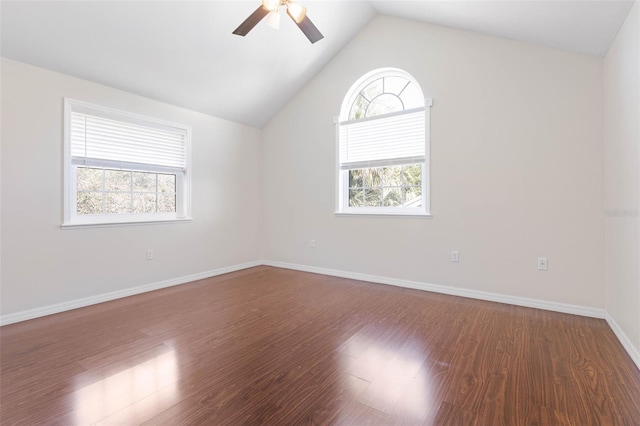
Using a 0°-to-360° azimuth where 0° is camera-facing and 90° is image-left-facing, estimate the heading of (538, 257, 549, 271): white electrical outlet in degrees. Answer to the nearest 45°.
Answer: approximately 0°

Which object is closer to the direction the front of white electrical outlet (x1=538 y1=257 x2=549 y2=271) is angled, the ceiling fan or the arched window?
the ceiling fan

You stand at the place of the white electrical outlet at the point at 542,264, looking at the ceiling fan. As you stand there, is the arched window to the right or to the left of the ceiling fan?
right

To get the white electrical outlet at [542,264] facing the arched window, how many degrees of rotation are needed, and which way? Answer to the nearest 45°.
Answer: approximately 90° to its right

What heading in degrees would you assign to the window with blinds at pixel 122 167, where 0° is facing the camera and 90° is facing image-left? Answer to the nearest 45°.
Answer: approximately 315°

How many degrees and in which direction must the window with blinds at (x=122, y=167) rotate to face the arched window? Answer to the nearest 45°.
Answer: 0° — it already faces it

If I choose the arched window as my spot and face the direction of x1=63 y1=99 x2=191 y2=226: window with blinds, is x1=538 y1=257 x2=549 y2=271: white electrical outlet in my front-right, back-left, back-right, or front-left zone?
back-left
